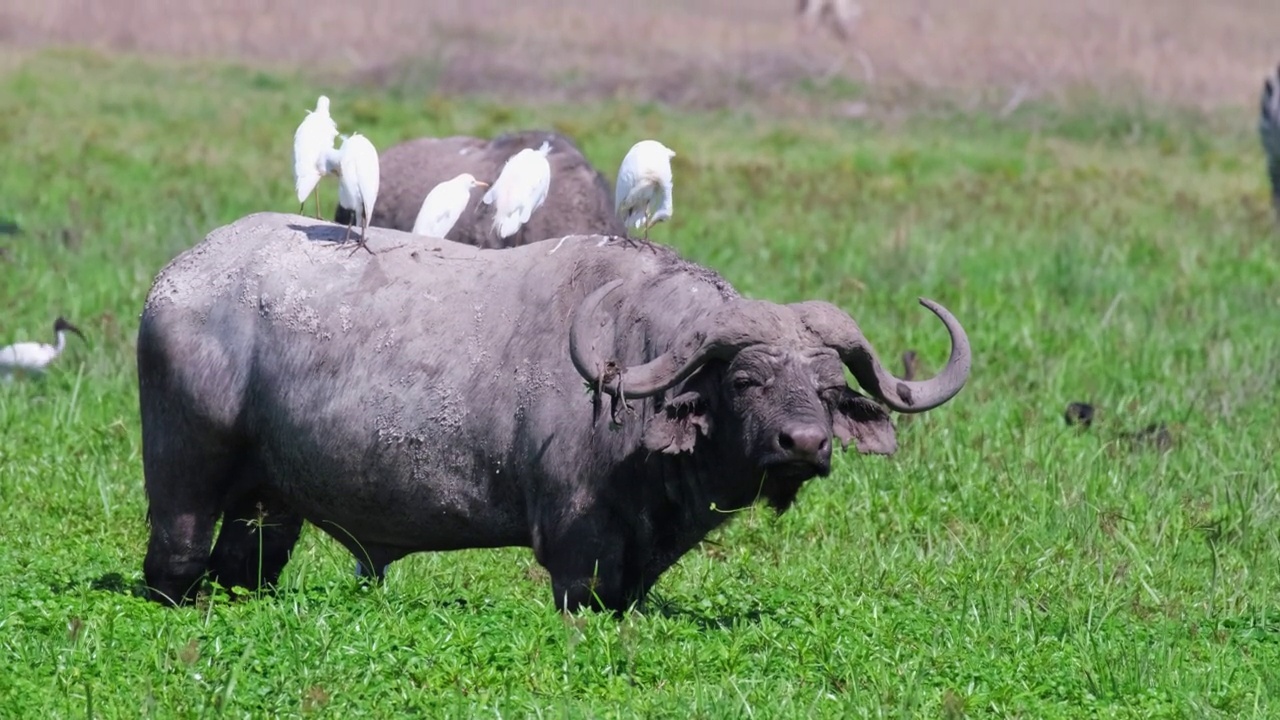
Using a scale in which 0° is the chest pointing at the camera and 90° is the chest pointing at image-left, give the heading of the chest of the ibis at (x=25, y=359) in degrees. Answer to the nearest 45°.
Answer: approximately 270°

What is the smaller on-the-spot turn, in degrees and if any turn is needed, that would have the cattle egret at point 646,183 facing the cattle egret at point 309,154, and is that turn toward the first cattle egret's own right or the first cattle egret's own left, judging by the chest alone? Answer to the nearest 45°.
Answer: approximately 135° to the first cattle egret's own right

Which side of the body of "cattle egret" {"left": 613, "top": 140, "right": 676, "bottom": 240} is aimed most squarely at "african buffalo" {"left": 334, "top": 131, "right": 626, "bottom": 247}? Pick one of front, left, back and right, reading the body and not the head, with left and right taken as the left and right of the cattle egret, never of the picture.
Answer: back

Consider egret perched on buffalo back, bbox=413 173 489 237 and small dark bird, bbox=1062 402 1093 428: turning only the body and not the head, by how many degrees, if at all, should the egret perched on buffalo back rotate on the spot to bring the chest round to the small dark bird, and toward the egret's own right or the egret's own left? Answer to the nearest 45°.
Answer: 0° — it already faces it

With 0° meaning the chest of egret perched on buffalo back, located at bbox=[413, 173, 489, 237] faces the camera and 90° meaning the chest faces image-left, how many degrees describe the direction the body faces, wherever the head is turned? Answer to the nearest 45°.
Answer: approximately 270°

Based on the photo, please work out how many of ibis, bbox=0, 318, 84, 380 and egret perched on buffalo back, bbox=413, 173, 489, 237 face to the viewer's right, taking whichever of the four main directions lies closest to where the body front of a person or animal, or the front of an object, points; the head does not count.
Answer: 2

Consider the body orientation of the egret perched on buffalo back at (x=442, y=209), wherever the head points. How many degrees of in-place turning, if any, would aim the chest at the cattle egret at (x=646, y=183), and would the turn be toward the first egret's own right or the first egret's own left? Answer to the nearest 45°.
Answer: approximately 45° to the first egret's own right

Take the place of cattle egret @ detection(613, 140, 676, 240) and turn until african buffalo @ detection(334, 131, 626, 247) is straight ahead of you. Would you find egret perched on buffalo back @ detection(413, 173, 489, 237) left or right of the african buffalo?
left

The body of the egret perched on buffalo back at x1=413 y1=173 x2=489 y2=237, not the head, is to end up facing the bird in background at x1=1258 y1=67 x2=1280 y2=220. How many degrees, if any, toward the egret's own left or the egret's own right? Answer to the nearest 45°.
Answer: approximately 45° to the egret's own left

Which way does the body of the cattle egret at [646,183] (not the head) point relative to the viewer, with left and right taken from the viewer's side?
facing the viewer and to the right of the viewer

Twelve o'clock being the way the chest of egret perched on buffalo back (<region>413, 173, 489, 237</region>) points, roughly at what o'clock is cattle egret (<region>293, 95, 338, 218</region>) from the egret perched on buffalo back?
The cattle egret is roughly at 5 o'clock from the egret perched on buffalo back.
